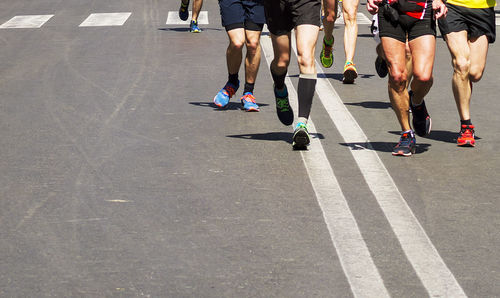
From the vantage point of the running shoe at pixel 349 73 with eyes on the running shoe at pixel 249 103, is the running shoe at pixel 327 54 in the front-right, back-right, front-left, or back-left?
back-right

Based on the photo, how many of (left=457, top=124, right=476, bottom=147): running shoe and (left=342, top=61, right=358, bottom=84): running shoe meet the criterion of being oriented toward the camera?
2

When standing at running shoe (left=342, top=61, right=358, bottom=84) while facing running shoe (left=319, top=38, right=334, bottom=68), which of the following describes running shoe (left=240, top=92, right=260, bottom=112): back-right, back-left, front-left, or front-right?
back-left

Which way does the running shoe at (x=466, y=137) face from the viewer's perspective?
toward the camera

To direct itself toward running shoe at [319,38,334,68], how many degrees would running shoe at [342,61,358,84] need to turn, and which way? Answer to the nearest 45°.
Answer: approximately 135° to its right

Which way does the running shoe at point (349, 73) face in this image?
toward the camera

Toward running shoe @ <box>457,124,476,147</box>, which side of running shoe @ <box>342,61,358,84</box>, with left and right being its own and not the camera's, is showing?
front
